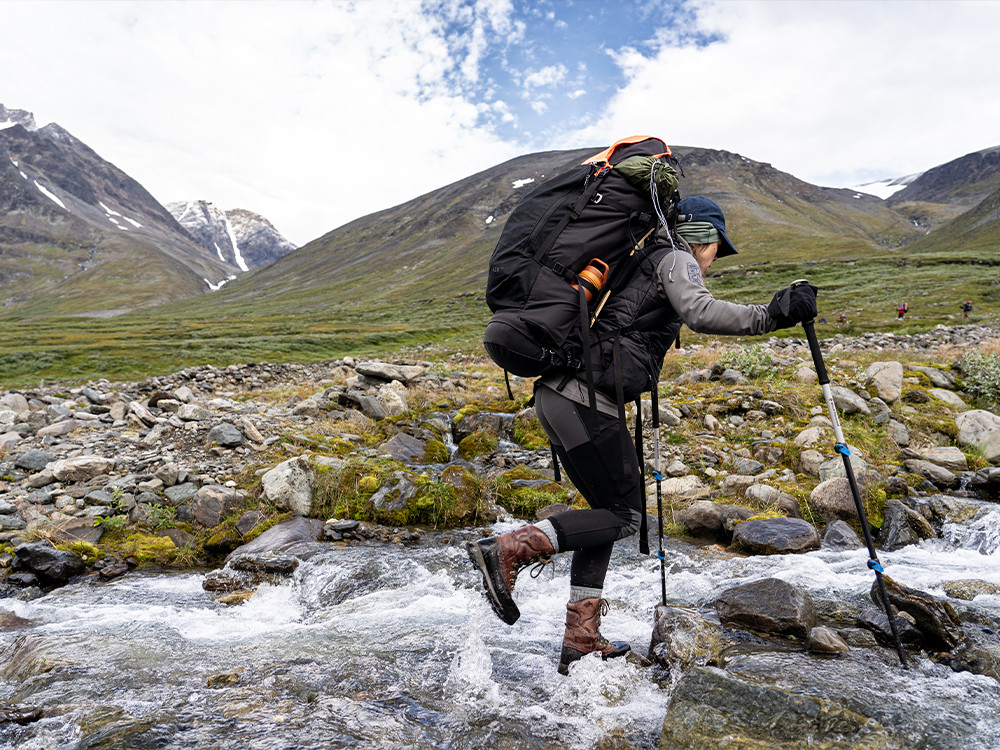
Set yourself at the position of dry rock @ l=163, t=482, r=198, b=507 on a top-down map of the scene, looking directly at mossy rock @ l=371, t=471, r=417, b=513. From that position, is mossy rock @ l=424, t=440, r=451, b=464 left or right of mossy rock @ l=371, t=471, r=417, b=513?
left

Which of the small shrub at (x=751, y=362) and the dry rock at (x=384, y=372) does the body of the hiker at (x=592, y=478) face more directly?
the small shrub

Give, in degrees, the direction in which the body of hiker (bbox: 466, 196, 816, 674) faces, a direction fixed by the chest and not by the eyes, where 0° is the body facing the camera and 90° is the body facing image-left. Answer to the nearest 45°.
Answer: approximately 270°

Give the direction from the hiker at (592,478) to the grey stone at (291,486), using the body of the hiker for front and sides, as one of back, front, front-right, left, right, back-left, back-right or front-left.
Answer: back-left

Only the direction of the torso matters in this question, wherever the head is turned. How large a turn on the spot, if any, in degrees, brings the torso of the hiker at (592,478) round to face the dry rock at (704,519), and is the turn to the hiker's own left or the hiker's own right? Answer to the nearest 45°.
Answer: approximately 90° to the hiker's own left

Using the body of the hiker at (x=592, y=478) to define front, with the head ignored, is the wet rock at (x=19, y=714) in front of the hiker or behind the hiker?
behind

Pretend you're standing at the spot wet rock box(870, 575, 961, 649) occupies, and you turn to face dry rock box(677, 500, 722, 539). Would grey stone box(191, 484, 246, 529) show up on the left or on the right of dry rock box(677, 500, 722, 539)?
left

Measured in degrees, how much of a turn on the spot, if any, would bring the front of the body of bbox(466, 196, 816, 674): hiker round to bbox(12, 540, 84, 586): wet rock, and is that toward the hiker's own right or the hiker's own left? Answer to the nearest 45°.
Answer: approximately 180°
